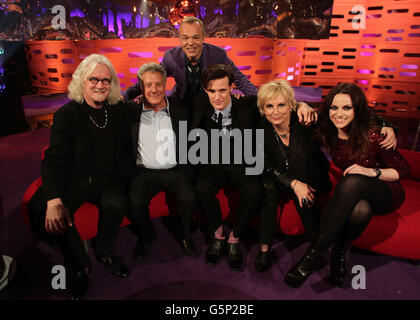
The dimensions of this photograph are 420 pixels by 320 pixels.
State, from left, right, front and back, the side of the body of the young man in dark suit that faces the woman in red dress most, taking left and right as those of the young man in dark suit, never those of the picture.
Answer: left

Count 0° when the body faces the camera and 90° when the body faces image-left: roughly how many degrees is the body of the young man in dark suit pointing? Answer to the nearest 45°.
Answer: approximately 0°

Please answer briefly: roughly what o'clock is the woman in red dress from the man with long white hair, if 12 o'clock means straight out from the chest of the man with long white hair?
The woman in red dress is roughly at 10 o'clock from the man with long white hair.

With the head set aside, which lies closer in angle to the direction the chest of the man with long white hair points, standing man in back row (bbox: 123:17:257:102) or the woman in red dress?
the woman in red dress

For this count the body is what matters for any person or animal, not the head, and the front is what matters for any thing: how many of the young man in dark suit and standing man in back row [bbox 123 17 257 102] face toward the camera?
2

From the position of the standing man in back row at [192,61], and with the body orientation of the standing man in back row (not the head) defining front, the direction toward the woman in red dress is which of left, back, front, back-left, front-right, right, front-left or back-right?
front-left

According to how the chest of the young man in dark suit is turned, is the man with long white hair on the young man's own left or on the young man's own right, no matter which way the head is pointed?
on the young man's own right

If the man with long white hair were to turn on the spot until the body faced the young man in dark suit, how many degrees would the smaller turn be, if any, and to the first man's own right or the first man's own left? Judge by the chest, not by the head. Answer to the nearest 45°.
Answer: approximately 90° to the first man's own left

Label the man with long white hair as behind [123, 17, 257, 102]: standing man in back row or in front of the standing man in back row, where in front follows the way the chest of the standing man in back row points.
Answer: in front
